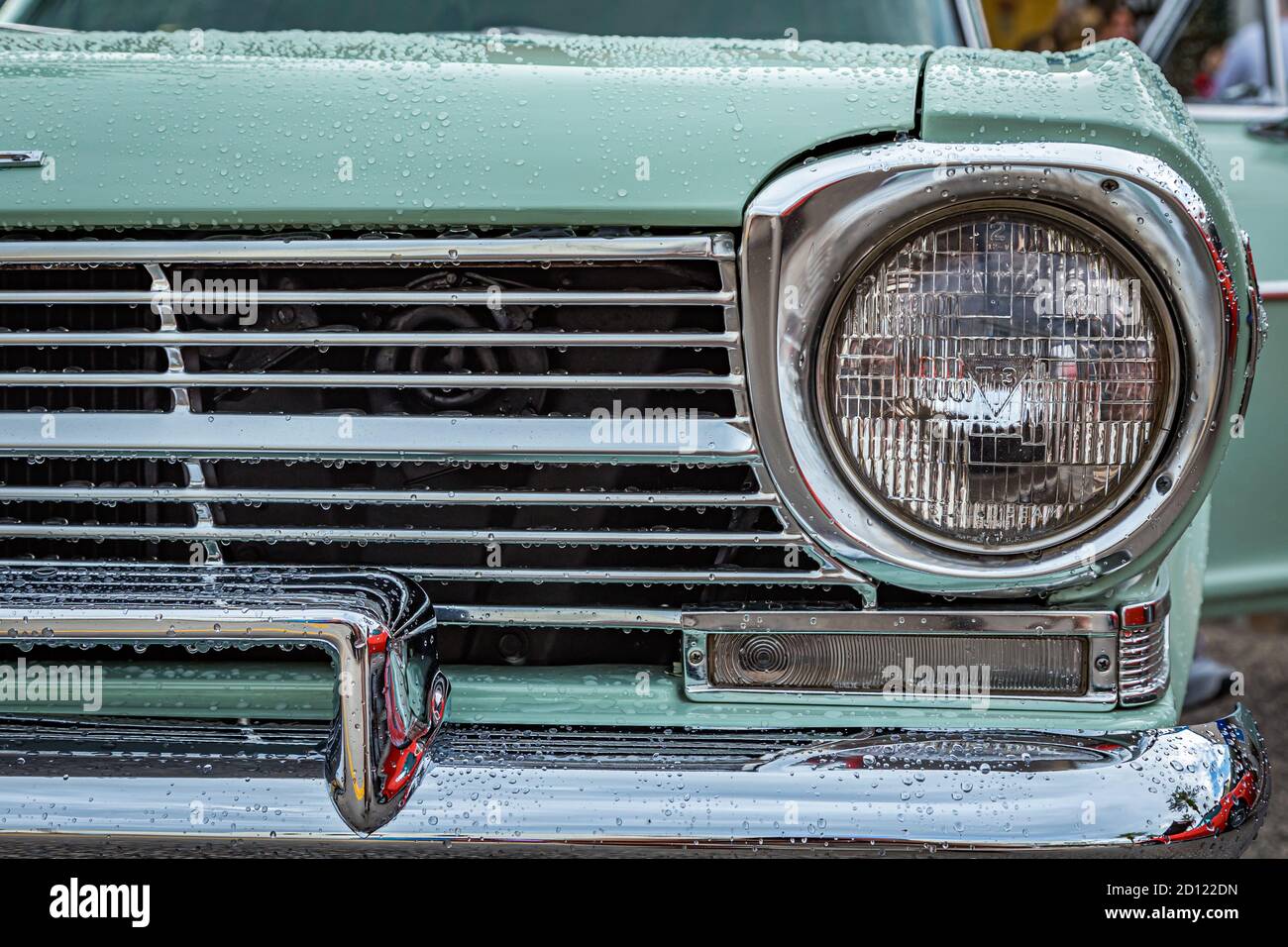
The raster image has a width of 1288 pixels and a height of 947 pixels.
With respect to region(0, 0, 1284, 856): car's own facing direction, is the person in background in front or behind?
behind

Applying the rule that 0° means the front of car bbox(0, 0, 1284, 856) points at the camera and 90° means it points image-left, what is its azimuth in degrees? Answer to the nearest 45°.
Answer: approximately 0°
